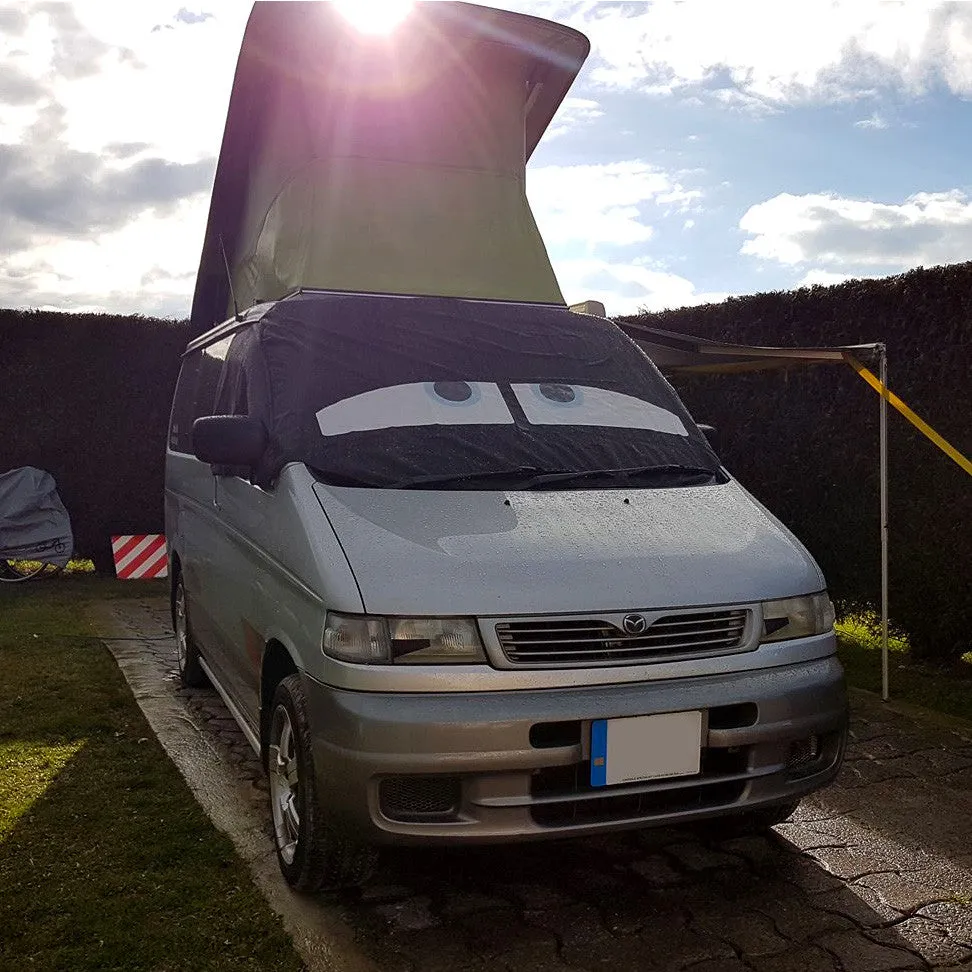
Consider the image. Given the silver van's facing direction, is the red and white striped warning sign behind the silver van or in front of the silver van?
behind

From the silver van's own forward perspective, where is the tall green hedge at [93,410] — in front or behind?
behind

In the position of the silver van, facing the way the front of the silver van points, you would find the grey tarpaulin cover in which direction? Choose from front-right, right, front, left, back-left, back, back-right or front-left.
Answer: back

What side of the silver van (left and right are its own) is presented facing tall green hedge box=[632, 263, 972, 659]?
left
